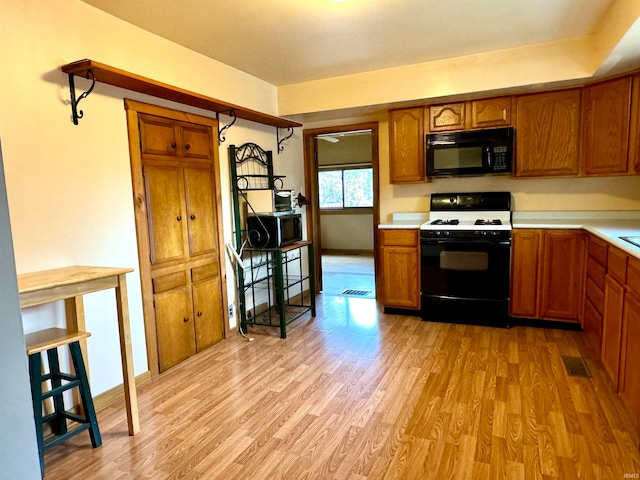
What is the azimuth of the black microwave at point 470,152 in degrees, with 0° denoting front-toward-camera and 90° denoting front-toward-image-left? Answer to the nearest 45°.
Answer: approximately 0°

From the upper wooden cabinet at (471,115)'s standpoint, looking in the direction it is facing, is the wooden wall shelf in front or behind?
in front

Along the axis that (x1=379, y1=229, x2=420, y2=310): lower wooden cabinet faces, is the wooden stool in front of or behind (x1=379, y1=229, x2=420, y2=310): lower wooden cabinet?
in front

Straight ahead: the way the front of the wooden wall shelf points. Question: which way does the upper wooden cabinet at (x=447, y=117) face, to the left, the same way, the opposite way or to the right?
to the right

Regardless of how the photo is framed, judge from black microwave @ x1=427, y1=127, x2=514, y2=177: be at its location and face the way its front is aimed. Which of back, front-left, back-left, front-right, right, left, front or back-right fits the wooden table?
front-right

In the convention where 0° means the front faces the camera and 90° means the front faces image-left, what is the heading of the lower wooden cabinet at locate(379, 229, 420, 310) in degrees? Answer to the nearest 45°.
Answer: approximately 0°

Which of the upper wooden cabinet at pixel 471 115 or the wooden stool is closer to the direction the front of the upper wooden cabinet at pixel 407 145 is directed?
the wooden stool

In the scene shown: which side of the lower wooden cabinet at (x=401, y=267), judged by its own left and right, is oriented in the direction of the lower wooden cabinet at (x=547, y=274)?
left

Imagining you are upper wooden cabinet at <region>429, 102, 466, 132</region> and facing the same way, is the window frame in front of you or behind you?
behind
